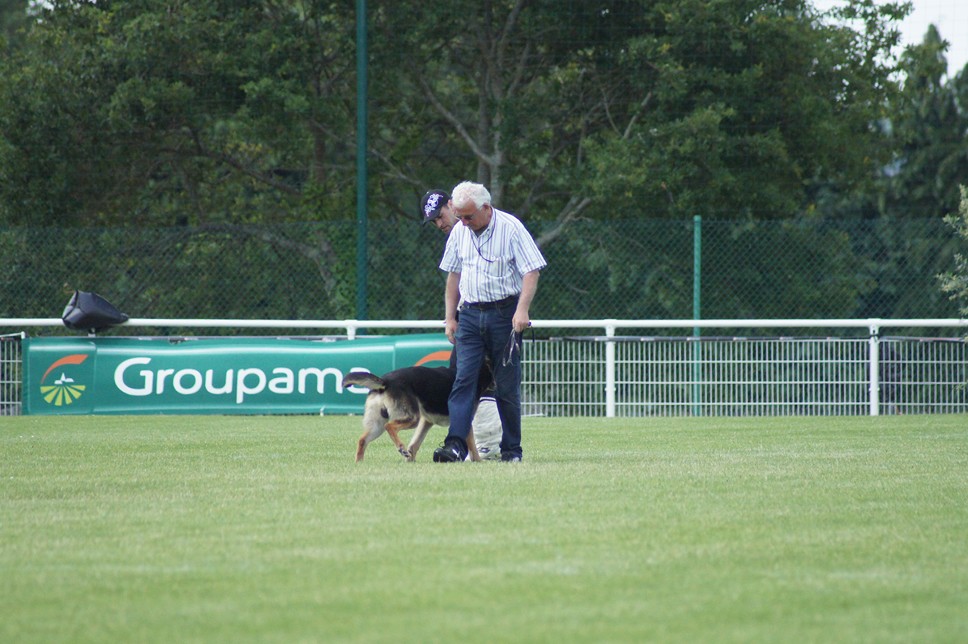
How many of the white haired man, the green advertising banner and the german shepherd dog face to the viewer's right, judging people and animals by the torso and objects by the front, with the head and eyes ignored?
1

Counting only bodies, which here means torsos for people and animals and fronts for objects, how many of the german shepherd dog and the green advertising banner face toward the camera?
1

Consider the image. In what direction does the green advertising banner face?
toward the camera

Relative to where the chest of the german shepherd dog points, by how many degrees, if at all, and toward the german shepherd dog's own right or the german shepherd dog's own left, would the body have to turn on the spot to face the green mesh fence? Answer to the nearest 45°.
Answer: approximately 90° to the german shepherd dog's own left

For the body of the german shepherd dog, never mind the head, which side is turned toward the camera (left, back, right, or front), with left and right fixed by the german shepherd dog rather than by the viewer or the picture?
right

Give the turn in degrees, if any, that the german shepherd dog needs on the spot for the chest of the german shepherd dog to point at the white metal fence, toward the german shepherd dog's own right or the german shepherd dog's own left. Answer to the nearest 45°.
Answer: approximately 45° to the german shepherd dog's own left

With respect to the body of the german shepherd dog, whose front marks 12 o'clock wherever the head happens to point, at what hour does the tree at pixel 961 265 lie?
The tree is roughly at 11 o'clock from the german shepherd dog.

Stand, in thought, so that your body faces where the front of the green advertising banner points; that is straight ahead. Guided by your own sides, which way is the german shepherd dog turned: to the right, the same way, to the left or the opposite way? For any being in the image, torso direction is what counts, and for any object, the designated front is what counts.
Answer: to the left

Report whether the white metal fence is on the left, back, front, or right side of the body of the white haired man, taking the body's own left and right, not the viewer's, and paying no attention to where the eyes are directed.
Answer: back
